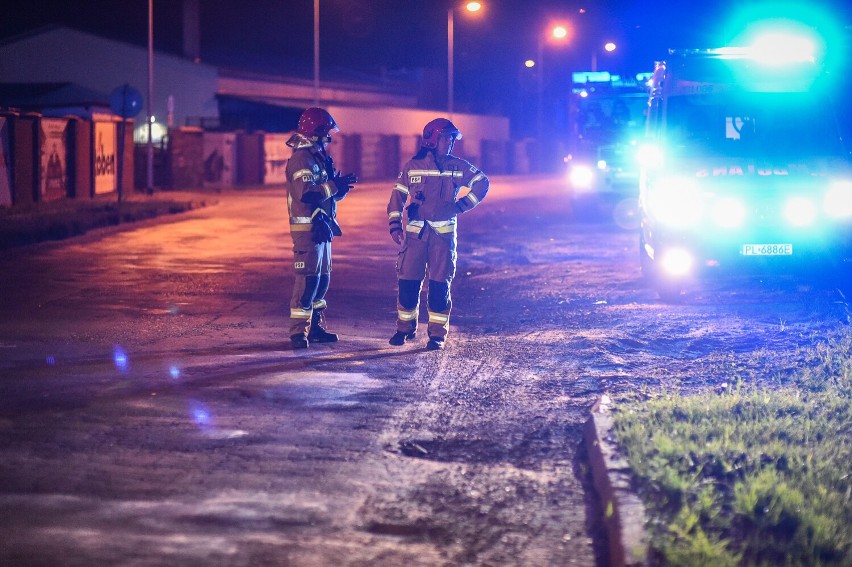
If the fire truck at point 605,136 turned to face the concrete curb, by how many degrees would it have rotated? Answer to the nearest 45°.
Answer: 0° — it already faces it

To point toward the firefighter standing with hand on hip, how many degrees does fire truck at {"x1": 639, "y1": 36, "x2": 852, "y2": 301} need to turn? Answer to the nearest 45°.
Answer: approximately 45° to its right

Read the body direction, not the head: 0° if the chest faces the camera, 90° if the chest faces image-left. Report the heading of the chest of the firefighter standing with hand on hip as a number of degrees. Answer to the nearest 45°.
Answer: approximately 0°

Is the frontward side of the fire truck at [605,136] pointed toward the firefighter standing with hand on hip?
yes

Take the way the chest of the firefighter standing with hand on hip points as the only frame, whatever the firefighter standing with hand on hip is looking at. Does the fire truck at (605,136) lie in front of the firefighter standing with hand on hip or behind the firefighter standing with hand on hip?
behind

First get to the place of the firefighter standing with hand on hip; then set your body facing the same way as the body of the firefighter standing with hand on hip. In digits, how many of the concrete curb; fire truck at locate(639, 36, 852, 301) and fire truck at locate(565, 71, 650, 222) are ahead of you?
1

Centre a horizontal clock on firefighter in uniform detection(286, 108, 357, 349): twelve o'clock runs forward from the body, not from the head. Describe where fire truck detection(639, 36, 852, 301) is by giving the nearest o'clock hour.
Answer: The fire truck is roughly at 11 o'clock from the firefighter in uniform.

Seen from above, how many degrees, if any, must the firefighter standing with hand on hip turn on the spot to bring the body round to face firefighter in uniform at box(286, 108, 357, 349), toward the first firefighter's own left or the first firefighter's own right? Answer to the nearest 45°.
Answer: approximately 90° to the first firefighter's own right

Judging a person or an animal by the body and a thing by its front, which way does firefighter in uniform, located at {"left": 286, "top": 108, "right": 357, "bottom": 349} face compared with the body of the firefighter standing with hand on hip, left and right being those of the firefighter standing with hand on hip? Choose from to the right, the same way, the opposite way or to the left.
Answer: to the left

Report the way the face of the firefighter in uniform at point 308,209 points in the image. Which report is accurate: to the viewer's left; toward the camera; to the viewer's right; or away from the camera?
to the viewer's right

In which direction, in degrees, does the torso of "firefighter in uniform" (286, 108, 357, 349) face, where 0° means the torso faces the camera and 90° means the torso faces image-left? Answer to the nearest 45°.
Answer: approximately 270°

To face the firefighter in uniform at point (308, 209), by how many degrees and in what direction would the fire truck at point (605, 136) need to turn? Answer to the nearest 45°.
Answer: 0° — it already faces them

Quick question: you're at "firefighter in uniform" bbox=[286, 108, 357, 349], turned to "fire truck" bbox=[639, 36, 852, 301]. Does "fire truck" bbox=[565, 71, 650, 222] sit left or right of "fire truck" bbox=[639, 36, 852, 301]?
left

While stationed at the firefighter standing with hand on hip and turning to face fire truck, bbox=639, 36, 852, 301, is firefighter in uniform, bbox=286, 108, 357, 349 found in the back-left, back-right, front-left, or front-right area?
back-left
